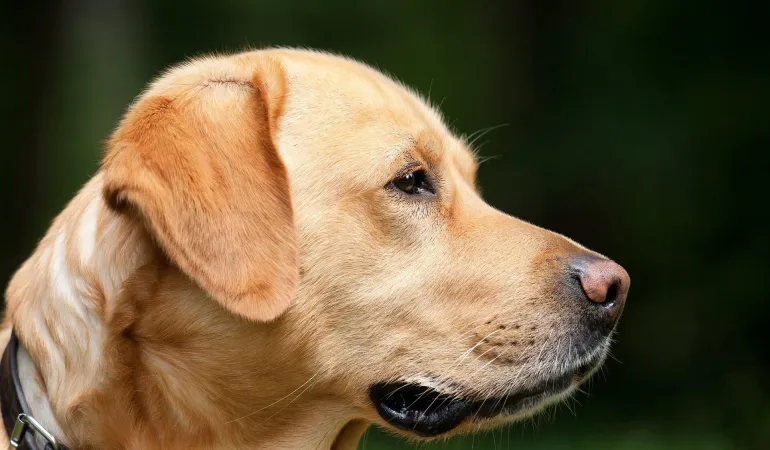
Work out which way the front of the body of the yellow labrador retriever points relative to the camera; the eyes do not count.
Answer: to the viewer's right
